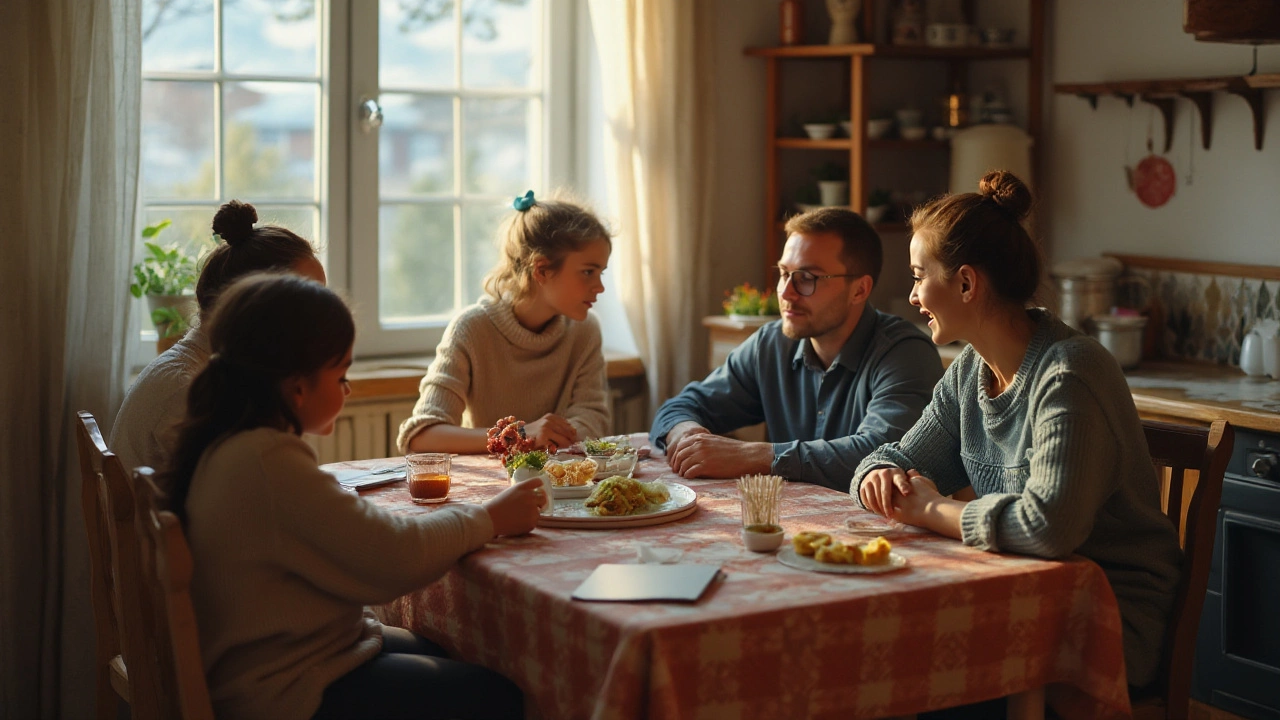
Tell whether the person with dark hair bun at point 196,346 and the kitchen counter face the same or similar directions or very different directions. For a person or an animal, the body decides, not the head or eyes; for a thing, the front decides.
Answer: very different directions

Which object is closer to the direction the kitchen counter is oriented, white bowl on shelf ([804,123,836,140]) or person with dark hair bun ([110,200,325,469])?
the person with dark hair bun

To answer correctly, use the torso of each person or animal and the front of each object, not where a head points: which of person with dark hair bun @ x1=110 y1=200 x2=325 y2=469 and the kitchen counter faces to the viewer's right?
the person with dark hair bun

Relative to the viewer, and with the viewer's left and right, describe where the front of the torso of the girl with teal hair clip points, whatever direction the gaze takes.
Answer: facing the viewer and to the right of the viewer

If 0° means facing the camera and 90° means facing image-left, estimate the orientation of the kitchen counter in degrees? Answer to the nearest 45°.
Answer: approximately 45°

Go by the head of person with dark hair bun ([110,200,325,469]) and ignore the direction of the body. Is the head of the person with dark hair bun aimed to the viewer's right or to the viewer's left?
to the viewer's right

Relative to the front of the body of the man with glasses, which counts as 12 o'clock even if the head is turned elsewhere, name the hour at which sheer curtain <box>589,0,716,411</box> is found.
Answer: The sheer curtain is roughly at 4 o'clock from the man with glasses.

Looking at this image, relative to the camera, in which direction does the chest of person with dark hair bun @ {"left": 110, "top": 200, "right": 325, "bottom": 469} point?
to the viewer's right

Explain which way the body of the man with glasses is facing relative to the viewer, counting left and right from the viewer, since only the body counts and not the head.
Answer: facing the viewer and to the left of the viewer

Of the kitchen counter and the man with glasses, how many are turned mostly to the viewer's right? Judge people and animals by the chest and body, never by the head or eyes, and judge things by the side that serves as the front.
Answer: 0

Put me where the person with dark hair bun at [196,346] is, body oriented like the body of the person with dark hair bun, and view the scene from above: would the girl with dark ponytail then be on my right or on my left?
on my right

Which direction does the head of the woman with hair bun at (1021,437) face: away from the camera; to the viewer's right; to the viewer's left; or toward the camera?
to the viewer's left

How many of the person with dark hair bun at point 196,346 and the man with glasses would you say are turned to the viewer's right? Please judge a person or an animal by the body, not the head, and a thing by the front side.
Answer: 1
